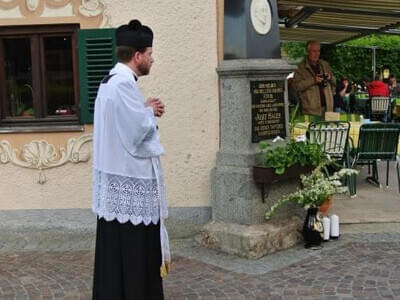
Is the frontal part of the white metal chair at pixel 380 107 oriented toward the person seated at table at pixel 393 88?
yes

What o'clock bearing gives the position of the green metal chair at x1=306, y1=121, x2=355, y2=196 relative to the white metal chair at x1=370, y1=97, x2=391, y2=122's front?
the green metal chair at x1=306, y1=121, x2=355, y2=196 is roughly at 6 o'clock from the white metal chair at x1=370, y1=97, x2=391, y2=122.

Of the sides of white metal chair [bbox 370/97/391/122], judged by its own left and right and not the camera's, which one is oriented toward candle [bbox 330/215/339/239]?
back

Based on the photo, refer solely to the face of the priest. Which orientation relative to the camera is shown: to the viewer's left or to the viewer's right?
to the viewer's right

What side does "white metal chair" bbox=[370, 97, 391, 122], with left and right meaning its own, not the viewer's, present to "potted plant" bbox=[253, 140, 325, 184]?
back

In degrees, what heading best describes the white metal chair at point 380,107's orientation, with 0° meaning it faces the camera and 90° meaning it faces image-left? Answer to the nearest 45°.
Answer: approximately 180°

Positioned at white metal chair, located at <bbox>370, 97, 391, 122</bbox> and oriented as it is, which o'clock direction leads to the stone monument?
The stone monument is roughly at 6 o'clock from the white metal chair.

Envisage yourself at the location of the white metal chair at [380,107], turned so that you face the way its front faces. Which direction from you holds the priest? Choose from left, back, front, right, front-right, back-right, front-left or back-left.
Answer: back
